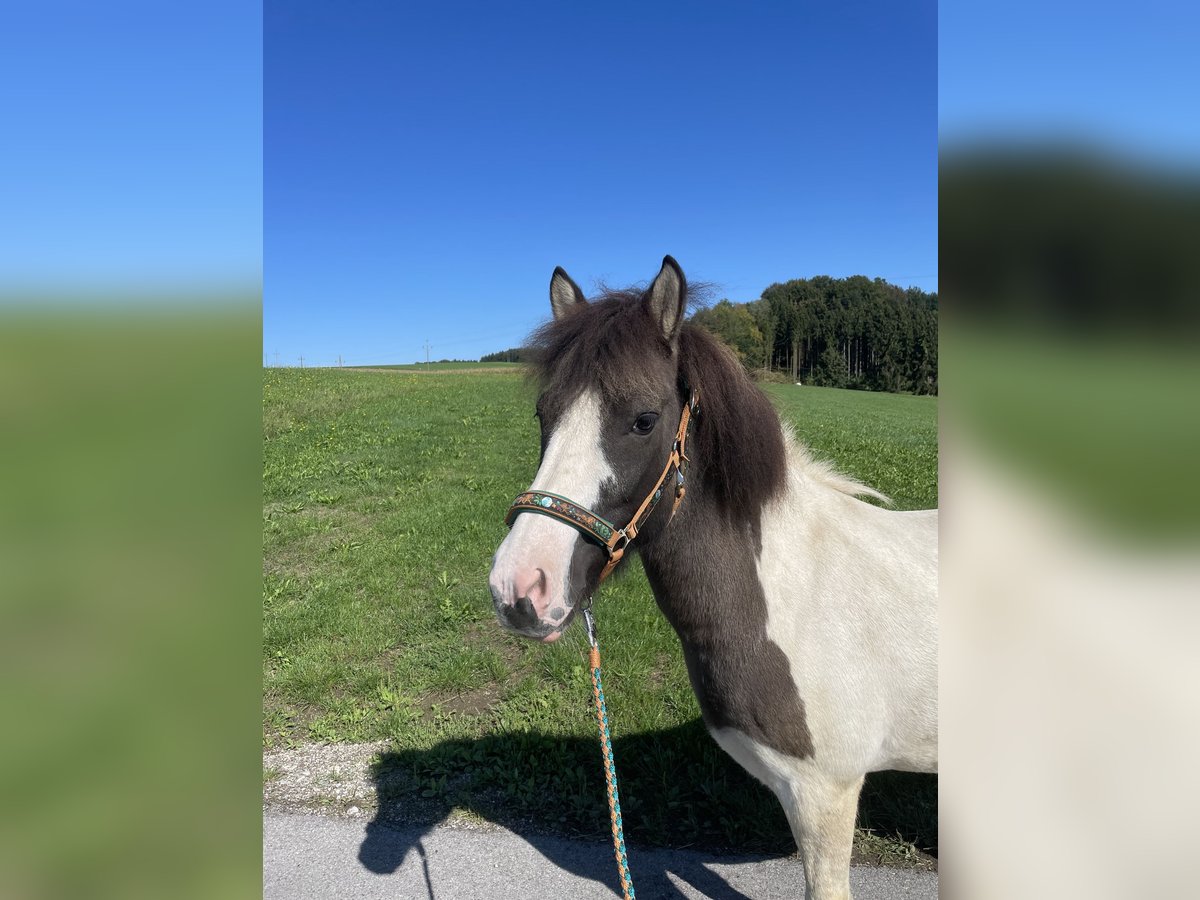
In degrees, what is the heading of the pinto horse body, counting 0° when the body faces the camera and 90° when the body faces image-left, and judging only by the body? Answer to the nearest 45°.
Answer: approximately 90°
